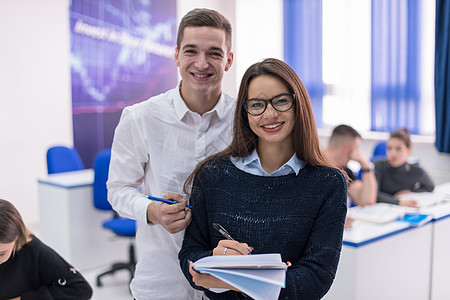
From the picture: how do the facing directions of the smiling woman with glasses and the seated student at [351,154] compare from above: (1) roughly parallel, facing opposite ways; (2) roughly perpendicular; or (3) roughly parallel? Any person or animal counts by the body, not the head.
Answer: roughly perpendicular

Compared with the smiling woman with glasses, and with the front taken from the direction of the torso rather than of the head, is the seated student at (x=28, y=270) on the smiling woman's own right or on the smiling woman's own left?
on the smiling woman's own right

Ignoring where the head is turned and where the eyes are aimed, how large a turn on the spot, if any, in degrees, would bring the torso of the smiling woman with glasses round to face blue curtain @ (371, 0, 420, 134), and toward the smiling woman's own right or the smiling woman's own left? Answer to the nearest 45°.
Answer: approximately 180°

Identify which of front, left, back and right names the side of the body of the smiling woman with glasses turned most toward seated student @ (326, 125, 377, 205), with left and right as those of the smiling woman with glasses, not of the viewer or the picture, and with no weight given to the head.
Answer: back

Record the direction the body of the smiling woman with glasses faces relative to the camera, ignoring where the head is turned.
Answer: toward the camera

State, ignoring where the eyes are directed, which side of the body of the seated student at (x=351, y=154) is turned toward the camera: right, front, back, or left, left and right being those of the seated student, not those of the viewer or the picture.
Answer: right

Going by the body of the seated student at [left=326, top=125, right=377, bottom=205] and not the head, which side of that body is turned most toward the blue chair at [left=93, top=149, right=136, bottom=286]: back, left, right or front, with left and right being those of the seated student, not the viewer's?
back

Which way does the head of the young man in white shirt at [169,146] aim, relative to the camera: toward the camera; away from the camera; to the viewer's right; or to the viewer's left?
toward the camera

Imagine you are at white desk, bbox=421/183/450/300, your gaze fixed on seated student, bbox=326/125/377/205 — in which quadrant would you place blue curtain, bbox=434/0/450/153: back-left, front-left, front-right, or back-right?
front-right

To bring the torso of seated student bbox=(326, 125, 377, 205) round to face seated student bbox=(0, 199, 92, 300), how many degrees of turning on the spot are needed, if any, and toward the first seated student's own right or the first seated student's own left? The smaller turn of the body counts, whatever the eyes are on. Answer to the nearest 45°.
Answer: approximately 135° to the first seated student's own right

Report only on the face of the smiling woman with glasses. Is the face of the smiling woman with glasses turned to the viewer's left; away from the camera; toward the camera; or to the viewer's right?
toward the camera
